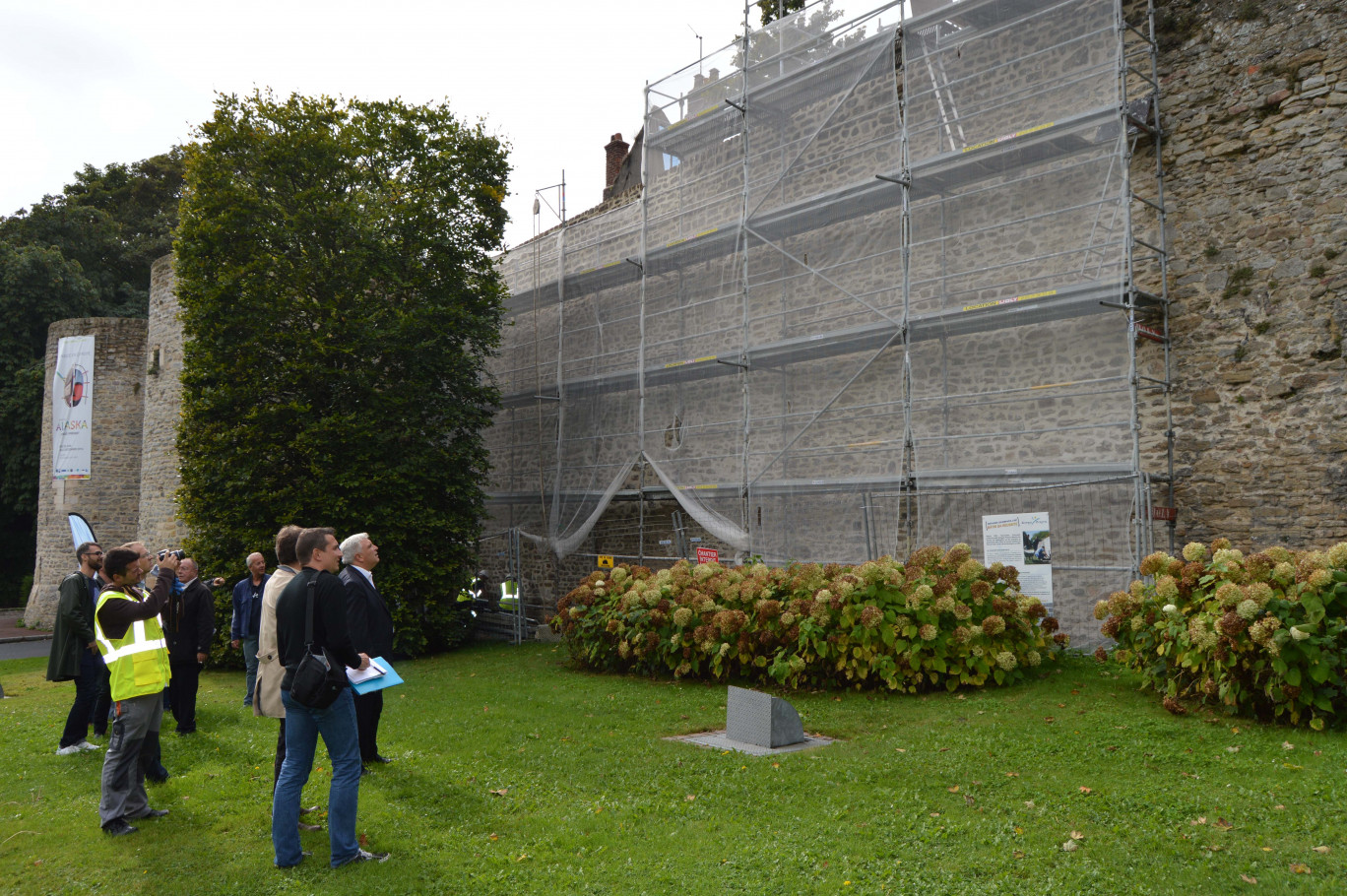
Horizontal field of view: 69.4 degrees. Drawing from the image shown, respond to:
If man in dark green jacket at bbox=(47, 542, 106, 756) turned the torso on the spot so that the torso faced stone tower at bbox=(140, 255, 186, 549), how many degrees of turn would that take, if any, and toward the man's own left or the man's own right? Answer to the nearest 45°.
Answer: approximately 90° to the man's own left

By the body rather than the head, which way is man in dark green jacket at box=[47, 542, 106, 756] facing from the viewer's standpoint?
to the viewer's right

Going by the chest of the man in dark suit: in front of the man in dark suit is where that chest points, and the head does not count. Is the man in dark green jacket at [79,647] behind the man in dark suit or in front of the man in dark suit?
behind

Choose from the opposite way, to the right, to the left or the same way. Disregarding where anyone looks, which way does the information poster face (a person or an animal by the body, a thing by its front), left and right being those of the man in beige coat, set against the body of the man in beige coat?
the opposite way

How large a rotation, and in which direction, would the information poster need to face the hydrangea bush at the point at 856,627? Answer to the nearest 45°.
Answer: approximately 45° to its right

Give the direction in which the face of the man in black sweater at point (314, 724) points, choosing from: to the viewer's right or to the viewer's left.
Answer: to the viewer's right

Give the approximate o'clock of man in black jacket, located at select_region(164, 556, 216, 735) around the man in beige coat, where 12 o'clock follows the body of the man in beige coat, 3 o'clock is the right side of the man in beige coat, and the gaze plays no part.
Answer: The man in black jacket is roughly at 10 o'clock from the man in beige coat.

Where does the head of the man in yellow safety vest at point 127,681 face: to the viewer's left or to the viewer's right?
to the viewer's right

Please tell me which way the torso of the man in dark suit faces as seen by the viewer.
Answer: to the viewer's right

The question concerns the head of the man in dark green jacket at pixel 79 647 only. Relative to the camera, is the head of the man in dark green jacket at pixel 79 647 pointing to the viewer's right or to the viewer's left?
to the viewer's right

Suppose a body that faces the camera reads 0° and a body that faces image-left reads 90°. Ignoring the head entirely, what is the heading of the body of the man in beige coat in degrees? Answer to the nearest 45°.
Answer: approximately 225°

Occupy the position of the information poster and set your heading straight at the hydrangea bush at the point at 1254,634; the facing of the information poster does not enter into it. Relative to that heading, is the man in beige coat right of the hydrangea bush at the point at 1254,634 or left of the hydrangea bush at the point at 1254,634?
right

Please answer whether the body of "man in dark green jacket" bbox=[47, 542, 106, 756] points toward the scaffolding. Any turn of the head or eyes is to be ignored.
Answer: yes
